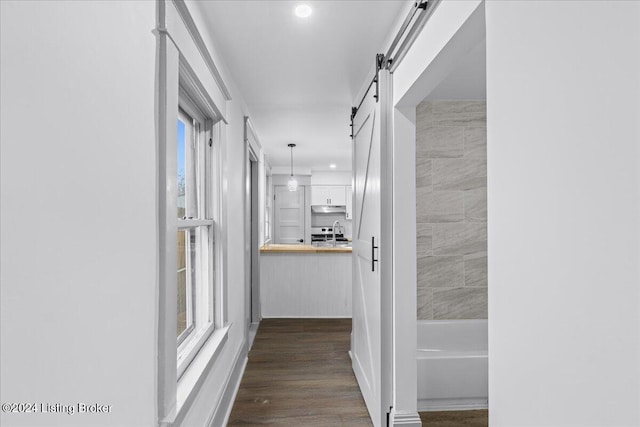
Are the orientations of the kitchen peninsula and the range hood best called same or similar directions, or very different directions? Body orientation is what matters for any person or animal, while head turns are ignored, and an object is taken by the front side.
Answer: very different directions

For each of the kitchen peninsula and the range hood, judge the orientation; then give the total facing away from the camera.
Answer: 1

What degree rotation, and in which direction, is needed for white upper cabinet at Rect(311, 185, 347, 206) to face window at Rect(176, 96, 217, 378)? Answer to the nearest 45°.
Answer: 0° — it already faces it

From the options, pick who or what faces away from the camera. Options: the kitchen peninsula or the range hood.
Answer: the kitchen peninsula

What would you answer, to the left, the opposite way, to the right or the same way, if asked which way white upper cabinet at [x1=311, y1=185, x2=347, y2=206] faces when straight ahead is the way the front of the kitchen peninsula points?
the opposite way

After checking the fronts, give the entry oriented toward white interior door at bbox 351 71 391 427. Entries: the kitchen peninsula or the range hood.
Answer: the range hood

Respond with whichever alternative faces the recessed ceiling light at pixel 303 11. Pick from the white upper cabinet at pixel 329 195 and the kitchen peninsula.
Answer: the white upper cabinet

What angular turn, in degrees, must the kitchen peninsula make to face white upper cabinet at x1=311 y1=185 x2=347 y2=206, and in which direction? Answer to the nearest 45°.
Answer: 0° — it already faces it

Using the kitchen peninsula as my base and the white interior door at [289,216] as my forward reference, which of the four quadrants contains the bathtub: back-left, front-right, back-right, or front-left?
back-right

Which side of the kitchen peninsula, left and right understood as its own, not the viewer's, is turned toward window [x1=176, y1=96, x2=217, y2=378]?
back

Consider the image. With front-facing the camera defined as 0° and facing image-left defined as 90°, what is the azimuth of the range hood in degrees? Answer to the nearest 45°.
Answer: approximately 0°

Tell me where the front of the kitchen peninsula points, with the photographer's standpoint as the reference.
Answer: facing away from the viewer

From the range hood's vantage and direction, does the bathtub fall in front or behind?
in front
